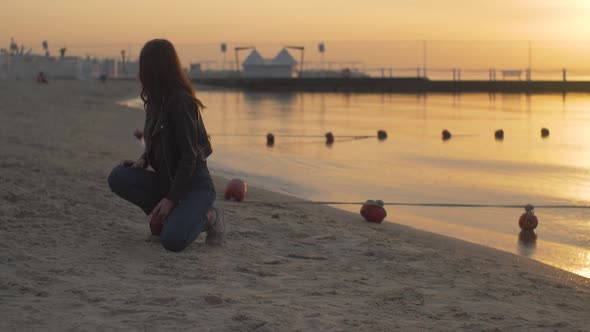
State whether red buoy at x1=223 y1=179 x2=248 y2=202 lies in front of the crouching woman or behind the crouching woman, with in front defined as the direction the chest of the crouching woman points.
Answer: behind

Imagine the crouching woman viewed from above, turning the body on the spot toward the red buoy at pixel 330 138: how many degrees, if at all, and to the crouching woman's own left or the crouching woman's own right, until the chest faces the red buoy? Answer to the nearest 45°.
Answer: approximately 135° to the crouching woman's own right

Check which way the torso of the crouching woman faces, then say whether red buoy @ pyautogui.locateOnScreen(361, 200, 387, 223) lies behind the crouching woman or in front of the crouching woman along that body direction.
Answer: behind
